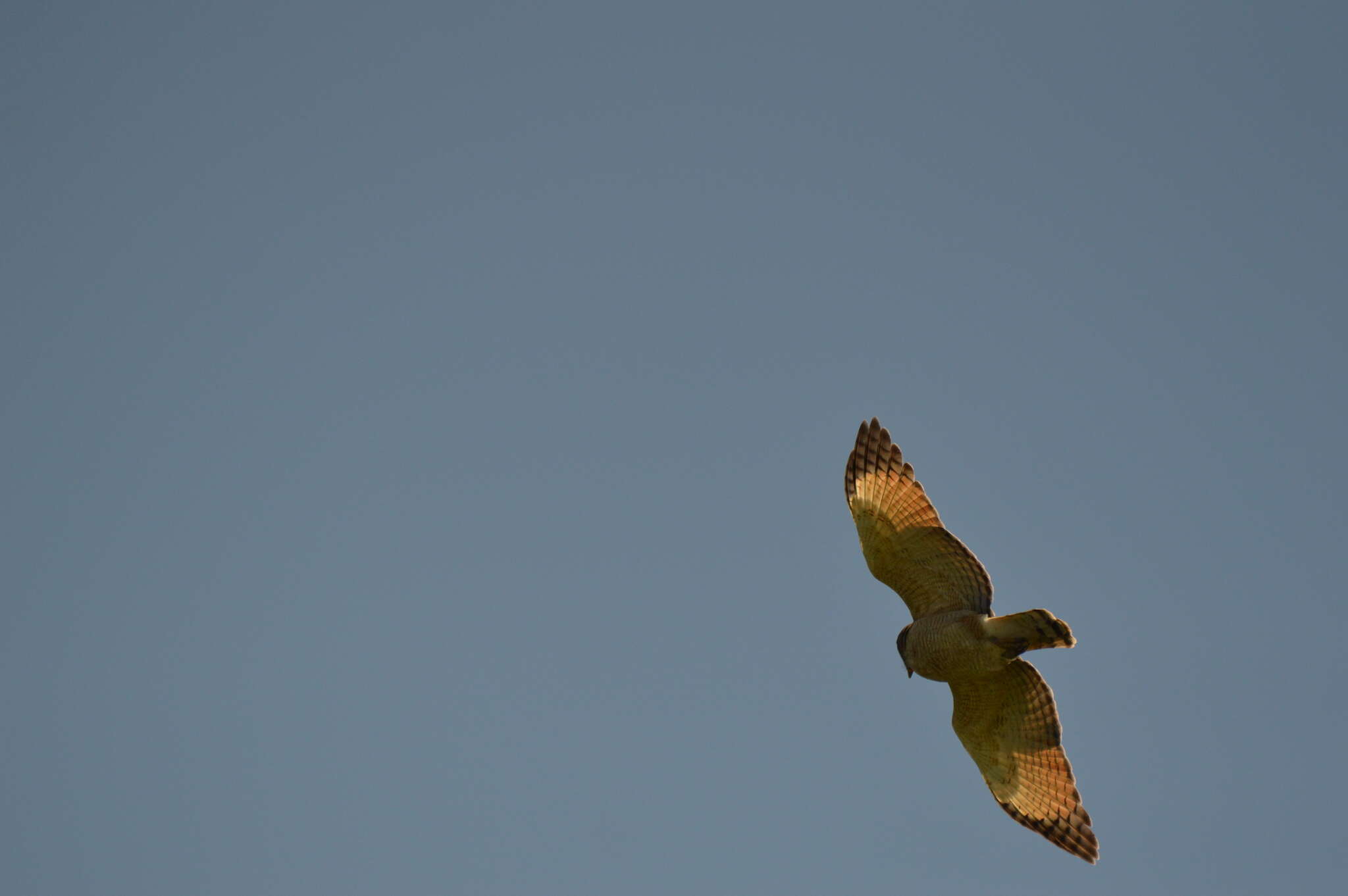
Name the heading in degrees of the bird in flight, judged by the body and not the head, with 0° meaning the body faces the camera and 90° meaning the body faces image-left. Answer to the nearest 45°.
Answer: approximately 90°
